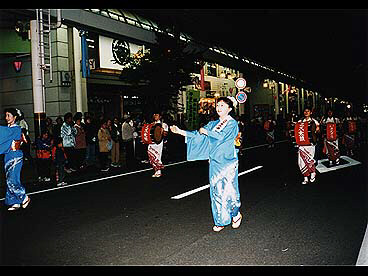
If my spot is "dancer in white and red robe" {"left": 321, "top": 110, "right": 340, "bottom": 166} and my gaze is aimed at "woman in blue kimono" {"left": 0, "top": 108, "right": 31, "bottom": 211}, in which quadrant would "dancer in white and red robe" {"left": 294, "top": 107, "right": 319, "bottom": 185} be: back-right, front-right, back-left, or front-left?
front-left

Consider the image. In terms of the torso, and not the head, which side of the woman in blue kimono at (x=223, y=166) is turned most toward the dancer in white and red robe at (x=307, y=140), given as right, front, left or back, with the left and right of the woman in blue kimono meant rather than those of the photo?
back

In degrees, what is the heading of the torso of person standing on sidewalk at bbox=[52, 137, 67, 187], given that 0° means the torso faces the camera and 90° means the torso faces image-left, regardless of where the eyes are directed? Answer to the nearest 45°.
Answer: approximately 315°

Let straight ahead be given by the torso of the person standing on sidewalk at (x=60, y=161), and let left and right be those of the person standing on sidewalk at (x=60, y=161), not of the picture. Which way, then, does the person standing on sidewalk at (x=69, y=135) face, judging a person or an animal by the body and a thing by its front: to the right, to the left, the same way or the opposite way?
the same way

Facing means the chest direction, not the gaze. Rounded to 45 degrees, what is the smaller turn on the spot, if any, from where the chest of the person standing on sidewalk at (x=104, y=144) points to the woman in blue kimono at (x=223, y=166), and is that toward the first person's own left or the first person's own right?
approximately 45° to the first person's own right

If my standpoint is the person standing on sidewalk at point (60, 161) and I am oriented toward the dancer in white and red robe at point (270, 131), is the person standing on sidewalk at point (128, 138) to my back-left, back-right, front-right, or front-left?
front-left

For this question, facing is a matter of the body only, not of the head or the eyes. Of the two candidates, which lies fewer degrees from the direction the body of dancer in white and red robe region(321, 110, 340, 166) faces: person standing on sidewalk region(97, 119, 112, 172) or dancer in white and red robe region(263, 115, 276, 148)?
the person standing on sidewalk

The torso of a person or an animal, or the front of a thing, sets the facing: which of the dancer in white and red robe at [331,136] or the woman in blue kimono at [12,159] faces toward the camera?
the dancer in white and red robe

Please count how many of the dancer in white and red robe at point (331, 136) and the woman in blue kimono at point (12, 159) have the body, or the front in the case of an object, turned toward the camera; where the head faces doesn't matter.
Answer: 1

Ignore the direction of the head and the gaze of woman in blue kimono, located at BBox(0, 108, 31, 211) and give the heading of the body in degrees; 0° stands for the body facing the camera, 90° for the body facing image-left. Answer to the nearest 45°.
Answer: approximately 90°

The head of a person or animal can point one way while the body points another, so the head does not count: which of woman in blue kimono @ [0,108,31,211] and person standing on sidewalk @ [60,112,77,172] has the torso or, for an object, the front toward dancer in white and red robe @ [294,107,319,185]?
the person standing on sidewalk

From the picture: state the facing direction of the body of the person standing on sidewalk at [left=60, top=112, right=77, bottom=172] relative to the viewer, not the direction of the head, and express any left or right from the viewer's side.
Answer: facing the viewer and to the right of the viewer
